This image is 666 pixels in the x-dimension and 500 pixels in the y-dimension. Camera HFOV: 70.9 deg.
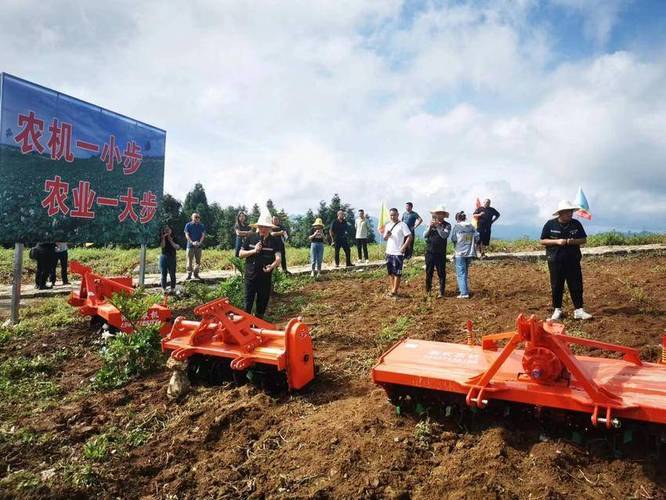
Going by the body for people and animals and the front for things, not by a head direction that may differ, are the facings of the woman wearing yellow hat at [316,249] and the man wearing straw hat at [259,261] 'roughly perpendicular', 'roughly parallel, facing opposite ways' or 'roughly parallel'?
roughly parallel

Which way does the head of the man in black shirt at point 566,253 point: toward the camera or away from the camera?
toward the camera

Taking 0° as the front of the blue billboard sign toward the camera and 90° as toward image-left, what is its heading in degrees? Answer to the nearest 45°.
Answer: approximately 315°

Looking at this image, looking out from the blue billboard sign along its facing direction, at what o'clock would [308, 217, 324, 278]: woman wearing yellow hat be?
The woman wearing yellow hat is roughly at 10 o'clock from the blue billboard sign.

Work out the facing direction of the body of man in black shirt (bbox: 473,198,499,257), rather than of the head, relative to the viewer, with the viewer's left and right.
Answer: facing the viewer

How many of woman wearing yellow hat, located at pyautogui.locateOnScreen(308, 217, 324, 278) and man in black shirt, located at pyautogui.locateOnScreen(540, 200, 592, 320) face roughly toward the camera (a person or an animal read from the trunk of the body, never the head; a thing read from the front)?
2

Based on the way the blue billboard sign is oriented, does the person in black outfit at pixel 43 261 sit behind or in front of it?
behind

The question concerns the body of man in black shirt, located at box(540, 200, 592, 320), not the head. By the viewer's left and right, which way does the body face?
facing the viewer

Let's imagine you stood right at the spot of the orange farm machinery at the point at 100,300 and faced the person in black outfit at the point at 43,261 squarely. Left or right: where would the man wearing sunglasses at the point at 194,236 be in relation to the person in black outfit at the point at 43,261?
right

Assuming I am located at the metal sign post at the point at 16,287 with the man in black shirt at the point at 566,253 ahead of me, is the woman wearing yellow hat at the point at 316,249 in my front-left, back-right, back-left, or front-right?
front-left

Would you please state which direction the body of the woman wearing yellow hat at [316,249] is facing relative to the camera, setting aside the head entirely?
toward the camera

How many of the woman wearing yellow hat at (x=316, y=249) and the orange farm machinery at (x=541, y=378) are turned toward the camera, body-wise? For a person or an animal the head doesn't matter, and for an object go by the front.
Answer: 2

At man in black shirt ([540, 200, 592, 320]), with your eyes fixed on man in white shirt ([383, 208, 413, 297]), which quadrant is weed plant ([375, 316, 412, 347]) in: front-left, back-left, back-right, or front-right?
front-left

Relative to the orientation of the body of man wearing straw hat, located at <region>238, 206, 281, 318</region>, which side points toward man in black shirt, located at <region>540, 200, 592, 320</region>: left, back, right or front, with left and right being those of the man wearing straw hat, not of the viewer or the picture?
left

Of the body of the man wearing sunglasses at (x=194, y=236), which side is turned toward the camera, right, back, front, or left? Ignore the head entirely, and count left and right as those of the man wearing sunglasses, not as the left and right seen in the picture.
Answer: front

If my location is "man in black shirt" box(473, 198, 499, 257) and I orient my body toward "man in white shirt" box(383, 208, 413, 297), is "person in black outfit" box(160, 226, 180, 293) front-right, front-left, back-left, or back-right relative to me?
front-right
